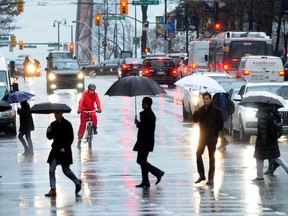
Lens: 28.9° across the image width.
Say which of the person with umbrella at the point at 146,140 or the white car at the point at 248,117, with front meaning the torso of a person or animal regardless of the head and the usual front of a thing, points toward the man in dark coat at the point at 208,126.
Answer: the white car

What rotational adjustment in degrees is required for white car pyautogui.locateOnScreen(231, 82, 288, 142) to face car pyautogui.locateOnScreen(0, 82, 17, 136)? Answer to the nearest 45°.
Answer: approximately 90° to its right

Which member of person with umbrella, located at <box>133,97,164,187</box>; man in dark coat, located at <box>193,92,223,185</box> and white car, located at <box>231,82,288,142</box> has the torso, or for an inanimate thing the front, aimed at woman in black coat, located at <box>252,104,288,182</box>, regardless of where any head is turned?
the white car

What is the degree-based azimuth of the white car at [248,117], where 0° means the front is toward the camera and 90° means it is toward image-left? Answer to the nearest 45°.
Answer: approximately 0°

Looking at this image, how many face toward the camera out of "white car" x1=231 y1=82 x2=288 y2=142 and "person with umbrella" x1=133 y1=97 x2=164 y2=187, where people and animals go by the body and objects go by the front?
1

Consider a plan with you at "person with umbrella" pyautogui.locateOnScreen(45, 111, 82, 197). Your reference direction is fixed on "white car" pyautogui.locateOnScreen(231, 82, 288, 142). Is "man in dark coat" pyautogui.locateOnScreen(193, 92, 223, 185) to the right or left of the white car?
right
